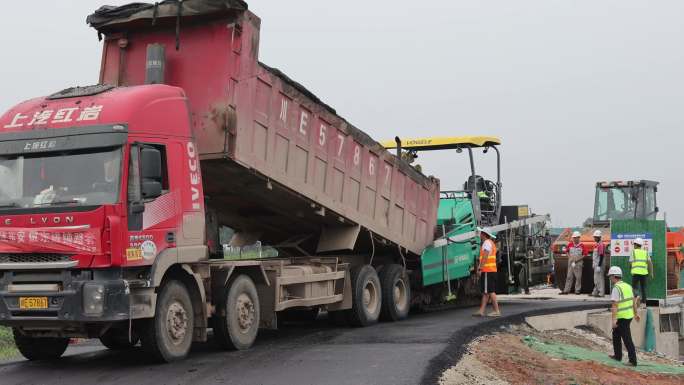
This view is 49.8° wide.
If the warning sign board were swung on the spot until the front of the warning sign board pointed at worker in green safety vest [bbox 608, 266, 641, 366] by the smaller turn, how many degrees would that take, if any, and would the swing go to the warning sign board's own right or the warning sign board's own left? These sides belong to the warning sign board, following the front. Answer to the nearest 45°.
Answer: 0° — it already faces them

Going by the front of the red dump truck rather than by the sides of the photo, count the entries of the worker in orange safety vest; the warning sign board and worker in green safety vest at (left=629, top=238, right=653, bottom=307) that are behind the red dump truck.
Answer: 3

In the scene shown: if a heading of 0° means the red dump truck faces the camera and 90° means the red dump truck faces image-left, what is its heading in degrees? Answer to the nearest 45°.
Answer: approximately 45°

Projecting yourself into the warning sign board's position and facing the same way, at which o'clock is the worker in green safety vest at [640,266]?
The worker in green safety vest is roughly at 11 o'clock from the warning sign board.

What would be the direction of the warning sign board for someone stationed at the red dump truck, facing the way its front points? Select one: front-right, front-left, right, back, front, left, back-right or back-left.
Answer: back

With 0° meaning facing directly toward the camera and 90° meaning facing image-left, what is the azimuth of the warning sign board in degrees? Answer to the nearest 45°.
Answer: approximately 0°

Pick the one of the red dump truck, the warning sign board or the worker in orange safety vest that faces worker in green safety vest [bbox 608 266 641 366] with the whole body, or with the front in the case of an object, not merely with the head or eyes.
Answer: the warning sign board

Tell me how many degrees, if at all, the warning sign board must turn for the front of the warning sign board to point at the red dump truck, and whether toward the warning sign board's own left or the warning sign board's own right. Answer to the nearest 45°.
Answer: approximately 45° to the warning sign board's own right
